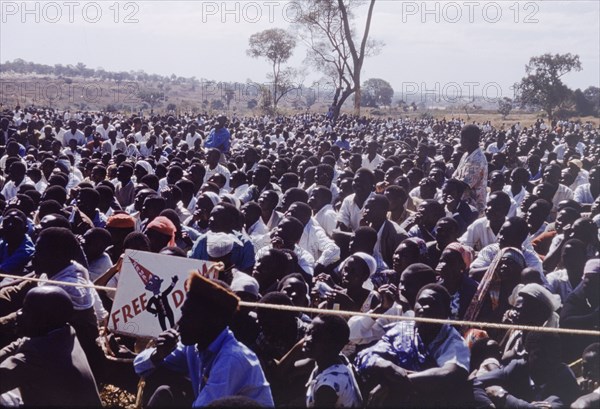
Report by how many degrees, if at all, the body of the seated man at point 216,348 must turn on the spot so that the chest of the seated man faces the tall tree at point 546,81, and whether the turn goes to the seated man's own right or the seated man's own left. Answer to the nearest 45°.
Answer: approximately 135° to the seated man's own right

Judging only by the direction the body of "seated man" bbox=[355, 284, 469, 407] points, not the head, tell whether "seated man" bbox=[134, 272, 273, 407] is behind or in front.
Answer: in front

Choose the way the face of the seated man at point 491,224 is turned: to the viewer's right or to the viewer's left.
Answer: to the viewer's left

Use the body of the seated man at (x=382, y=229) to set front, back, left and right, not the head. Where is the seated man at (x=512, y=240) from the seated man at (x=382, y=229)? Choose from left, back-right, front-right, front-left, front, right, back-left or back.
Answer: back-left

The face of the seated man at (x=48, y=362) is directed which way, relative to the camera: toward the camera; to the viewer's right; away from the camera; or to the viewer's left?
away from the camera

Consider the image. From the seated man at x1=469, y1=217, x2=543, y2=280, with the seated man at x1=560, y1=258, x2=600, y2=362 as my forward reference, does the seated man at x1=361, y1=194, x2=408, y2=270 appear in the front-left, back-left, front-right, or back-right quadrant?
back-right
